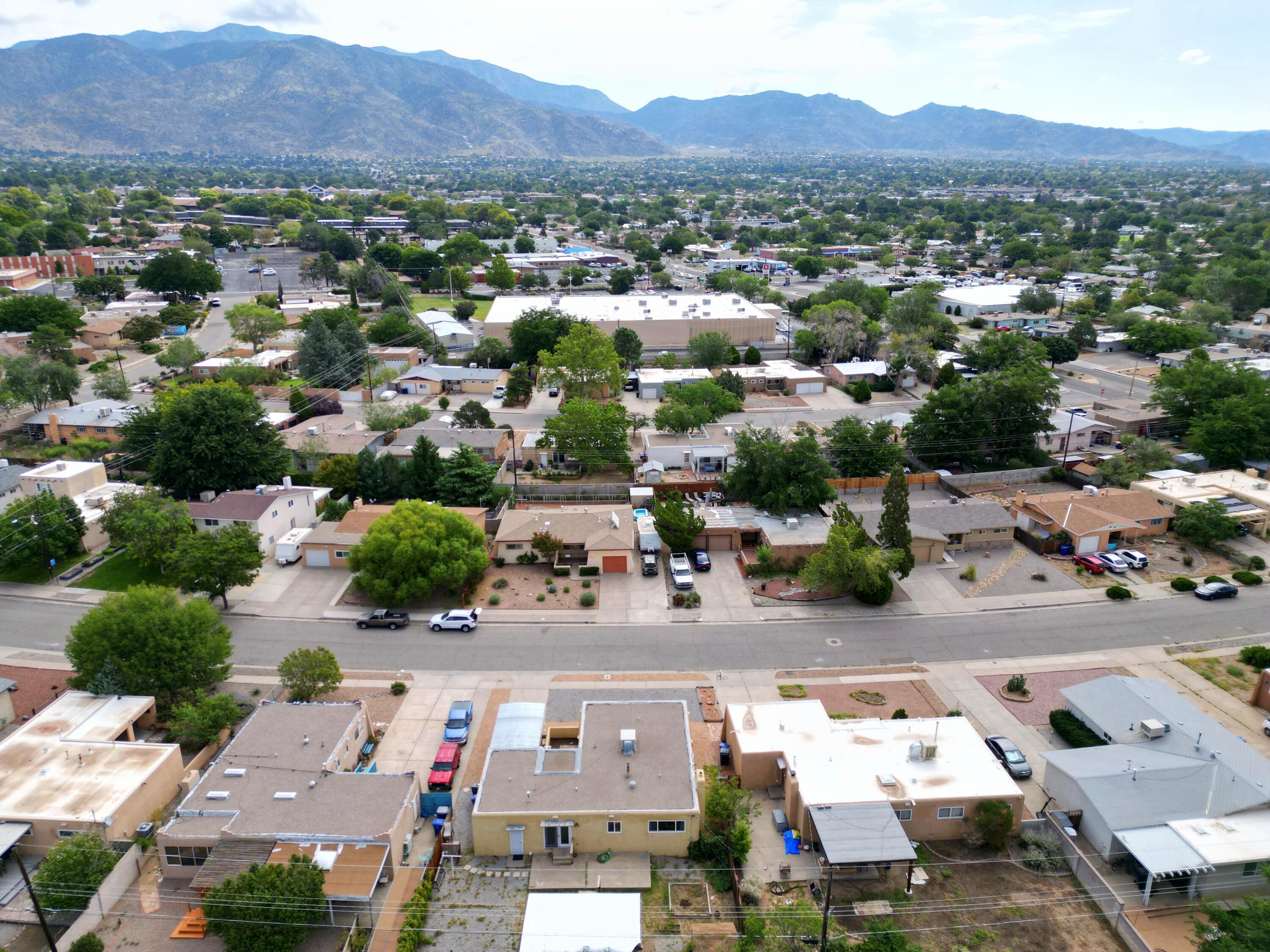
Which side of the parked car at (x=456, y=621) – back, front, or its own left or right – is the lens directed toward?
left

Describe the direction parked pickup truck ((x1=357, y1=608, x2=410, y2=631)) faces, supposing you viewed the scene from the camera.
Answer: facing to the left of the viewer

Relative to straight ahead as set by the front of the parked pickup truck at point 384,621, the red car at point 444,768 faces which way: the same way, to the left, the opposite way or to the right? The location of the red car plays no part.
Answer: to the left

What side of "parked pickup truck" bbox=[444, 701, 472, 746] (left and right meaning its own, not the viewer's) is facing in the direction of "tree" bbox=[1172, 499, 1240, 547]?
left

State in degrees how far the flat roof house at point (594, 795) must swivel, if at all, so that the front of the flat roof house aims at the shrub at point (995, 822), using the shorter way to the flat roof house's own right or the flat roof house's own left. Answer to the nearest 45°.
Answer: approximately 90° to the flat roof house's own right

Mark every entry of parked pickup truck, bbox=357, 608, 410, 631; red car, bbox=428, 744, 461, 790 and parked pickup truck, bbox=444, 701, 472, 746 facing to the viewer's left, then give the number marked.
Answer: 1

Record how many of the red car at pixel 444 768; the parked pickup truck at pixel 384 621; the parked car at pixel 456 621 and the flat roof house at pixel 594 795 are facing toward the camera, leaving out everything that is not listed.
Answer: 1

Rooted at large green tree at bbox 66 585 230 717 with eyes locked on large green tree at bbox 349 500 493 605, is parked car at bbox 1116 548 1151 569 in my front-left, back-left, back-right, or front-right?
front-right

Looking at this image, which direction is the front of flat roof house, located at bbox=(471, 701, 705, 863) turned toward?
away from the camera

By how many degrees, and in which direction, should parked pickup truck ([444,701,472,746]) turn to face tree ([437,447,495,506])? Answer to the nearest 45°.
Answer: approximately 180°

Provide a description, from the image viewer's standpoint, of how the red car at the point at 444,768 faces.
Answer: facing the viewer

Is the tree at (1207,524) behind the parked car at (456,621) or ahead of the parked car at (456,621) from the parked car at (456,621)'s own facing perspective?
behind

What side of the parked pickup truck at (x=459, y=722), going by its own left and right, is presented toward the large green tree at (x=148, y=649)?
right

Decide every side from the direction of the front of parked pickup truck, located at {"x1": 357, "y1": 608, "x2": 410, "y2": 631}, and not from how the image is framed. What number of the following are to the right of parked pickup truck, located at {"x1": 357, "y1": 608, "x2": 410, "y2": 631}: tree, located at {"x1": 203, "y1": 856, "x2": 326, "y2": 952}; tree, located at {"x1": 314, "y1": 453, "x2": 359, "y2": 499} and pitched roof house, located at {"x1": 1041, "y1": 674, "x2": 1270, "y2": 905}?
1

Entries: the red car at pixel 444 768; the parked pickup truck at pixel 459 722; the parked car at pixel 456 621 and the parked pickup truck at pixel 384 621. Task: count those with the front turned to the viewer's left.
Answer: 2

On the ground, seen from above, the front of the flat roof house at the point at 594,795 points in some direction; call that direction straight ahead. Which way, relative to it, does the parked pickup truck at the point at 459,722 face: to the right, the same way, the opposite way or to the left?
the opposite way

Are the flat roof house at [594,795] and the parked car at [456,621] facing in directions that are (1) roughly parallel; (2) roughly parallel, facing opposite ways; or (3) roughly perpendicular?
roughly perpendicular

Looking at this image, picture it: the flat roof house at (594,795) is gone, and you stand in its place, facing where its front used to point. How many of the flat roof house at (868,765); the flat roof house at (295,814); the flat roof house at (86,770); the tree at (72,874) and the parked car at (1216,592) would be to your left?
3

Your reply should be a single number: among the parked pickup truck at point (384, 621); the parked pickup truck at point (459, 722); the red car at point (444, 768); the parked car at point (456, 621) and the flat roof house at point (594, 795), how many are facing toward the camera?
2

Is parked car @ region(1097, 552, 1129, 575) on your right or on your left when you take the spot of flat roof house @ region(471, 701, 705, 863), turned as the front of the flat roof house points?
on your right
